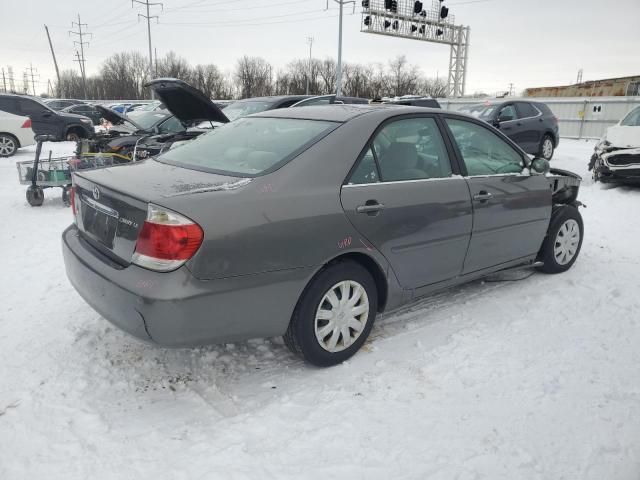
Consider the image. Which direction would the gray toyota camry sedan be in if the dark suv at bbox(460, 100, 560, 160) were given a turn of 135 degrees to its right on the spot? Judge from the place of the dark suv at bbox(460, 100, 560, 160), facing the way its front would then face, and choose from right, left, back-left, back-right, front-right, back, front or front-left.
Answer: back

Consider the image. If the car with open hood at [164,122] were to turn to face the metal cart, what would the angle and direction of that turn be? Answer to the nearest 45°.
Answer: approximately 45° to its right

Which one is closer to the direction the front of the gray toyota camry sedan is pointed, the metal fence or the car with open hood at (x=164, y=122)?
the metal fence

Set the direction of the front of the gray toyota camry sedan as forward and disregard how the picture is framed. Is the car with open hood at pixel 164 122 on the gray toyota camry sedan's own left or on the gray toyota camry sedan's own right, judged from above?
on the gray toyota camry sedan's own left

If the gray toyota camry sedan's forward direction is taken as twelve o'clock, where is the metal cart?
The metal cart is roughly at 9 o'clock from the gray toyota camry sedan.

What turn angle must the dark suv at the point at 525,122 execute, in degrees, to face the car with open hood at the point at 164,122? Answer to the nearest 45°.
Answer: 0° — it already faces it

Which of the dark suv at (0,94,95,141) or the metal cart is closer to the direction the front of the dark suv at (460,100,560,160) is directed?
the metal cart

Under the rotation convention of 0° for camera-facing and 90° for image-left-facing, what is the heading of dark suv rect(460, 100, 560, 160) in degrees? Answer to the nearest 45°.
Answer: approximately 45°

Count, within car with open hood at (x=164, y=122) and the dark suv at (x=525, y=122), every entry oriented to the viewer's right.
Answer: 0

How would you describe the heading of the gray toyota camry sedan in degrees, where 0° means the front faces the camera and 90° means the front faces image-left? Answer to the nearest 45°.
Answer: approximately 225°

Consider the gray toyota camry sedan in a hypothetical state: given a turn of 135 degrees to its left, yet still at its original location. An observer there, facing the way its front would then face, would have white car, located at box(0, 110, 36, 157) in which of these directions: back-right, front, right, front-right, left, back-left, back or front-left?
front-right

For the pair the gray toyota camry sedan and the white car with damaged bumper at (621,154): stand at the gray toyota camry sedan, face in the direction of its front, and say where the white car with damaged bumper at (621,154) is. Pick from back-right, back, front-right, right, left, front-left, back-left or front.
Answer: front

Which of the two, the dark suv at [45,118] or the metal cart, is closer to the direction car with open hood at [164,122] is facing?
the metal cart

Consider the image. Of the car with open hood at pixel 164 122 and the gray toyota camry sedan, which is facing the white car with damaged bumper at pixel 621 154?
the gray toyota camry sedan

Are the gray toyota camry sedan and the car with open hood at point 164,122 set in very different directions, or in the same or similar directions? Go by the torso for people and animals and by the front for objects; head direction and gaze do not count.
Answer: very different directions
